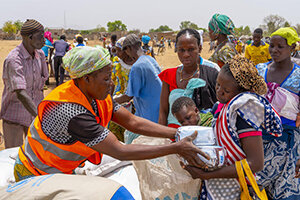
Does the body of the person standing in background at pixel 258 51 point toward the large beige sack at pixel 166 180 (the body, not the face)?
yes

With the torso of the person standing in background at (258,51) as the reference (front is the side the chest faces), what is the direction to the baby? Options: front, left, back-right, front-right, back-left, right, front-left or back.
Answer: front

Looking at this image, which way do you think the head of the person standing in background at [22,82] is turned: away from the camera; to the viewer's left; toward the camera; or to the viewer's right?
to the viewer's right

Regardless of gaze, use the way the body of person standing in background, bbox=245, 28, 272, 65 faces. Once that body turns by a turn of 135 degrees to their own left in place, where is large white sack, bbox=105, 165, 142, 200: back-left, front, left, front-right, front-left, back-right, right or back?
back-right

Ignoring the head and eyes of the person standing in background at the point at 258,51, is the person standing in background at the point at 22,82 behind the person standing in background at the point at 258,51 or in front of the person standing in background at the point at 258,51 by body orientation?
in front

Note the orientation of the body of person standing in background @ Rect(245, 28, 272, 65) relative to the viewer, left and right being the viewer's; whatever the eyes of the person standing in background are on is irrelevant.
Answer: facing the viewer
